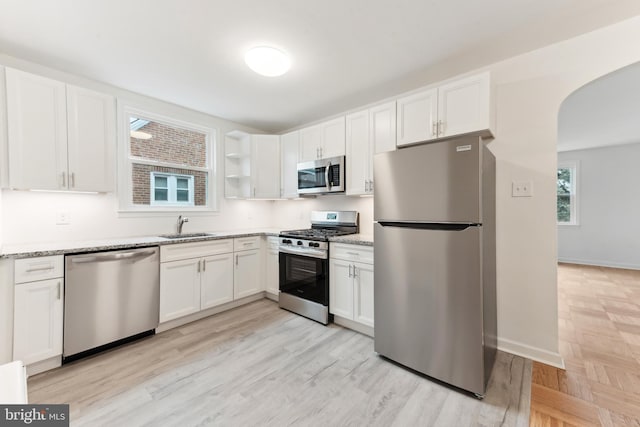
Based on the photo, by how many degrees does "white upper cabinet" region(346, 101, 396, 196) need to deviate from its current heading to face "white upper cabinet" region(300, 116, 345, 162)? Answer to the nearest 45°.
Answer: approximately 90° to its right

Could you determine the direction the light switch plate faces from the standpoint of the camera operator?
facing the viewer

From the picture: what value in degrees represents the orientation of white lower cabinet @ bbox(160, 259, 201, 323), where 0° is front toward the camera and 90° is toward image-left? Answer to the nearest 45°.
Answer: approximately 315°

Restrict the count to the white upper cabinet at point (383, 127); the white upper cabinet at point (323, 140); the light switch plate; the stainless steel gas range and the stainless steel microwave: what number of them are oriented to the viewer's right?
0

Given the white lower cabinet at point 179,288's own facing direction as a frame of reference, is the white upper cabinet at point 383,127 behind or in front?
in front

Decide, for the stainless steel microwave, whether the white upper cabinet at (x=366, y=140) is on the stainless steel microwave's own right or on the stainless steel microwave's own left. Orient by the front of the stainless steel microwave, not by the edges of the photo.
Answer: on the stainless steel microwave's own left

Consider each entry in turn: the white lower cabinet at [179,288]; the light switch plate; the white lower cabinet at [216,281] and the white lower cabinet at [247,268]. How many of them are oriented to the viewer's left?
0

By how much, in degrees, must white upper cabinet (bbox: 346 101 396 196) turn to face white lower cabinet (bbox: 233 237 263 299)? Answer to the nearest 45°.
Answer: approximately 45° to its right

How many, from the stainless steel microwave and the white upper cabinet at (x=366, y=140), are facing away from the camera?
0

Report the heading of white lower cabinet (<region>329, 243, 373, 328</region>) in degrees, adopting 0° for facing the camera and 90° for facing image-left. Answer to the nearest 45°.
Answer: approximately 45°
